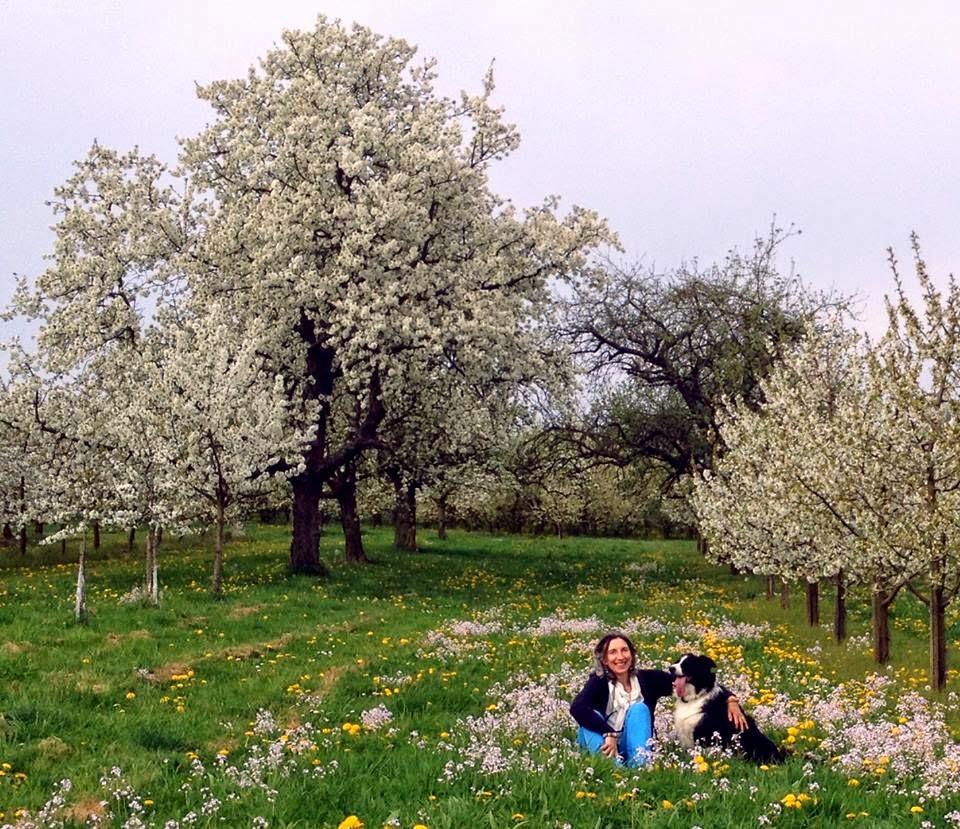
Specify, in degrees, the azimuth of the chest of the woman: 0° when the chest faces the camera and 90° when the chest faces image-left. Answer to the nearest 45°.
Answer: approximately 0°

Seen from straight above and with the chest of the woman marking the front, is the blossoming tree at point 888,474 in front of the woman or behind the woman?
behind

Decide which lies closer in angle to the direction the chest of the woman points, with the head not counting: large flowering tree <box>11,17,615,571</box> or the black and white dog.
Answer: the black and white dog

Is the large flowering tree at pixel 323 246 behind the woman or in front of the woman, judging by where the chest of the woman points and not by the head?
behind
